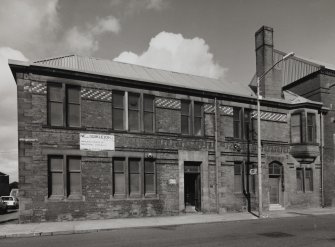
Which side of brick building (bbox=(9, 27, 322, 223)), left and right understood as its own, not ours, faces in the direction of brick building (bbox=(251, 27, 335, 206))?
left

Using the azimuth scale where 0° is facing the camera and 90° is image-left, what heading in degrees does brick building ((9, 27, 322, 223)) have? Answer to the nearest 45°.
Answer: approximately 315°
